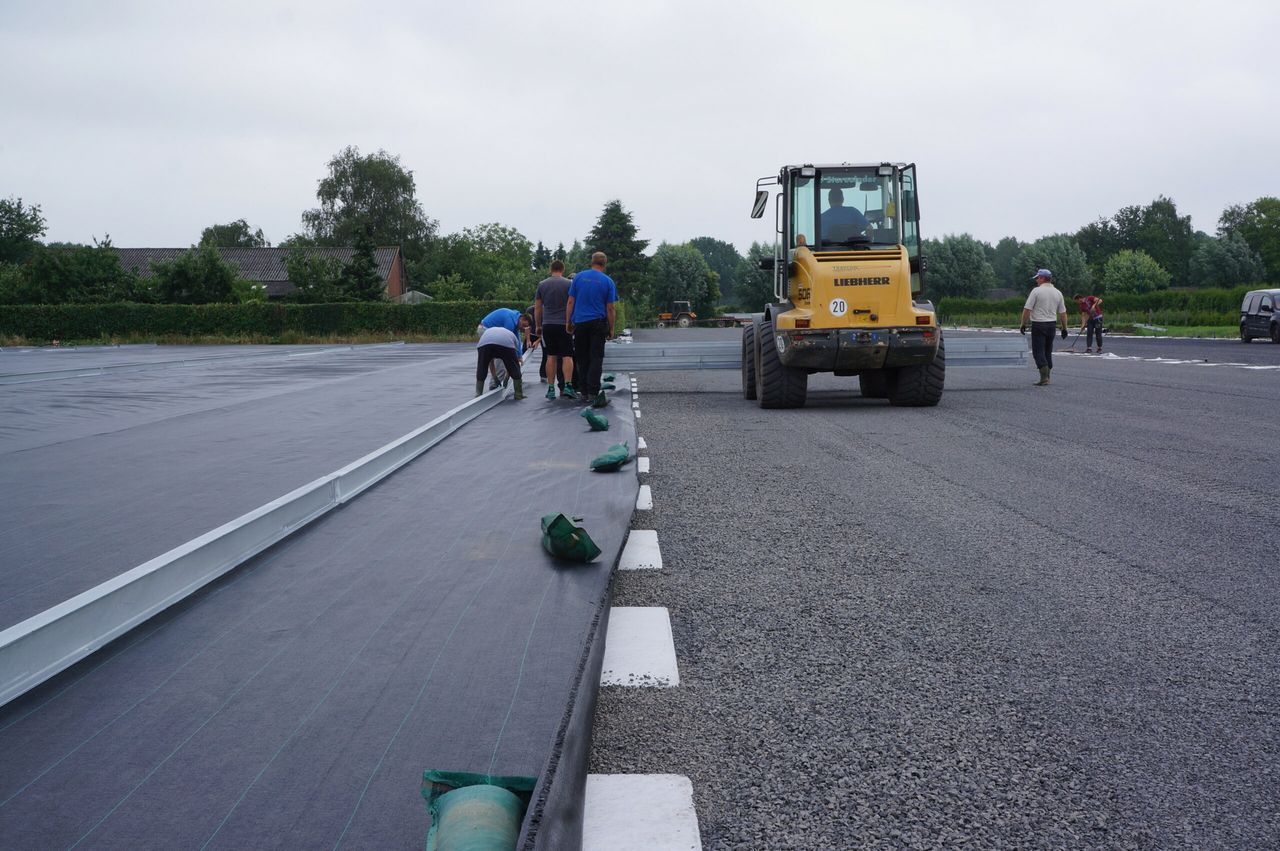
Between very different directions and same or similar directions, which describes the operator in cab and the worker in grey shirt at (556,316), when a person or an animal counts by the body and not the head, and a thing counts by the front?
same or similar directions

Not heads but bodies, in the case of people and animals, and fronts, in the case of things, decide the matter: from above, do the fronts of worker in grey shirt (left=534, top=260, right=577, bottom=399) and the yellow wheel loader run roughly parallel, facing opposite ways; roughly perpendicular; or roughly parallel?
roughly parallel

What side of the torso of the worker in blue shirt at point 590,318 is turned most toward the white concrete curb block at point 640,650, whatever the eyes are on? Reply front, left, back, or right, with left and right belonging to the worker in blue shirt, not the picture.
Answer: back

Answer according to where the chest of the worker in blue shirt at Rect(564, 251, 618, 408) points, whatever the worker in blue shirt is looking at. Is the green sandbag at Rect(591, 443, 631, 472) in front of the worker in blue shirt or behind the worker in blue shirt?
behind

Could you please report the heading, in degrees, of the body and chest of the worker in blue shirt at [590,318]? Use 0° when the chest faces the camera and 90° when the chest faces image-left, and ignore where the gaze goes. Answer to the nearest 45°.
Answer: approximately 180°

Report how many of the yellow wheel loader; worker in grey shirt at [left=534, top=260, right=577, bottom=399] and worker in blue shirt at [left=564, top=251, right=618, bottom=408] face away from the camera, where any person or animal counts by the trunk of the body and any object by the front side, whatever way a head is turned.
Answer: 3

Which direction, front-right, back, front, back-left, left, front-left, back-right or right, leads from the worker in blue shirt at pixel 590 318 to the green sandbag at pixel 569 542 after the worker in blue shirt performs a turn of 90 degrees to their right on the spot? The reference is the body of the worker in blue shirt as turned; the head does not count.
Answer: right

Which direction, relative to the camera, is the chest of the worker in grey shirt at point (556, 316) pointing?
away from the camera

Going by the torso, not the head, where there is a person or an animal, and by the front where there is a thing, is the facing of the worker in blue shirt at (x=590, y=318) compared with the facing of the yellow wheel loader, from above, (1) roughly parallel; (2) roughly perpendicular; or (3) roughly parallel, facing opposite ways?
roughly parallel

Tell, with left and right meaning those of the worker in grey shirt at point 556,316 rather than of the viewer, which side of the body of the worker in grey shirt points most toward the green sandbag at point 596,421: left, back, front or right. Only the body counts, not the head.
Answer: back

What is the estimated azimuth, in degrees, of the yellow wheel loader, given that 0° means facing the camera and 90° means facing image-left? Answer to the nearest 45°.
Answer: approximately 180°

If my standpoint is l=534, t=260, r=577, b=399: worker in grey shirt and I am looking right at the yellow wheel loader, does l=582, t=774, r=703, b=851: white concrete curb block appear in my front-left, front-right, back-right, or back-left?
front-right

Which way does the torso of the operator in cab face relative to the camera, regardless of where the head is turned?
away from the camera

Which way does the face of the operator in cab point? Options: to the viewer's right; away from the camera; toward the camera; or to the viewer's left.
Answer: away from the camera

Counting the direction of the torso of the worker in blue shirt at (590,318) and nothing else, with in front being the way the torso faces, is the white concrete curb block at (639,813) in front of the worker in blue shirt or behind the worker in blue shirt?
behind

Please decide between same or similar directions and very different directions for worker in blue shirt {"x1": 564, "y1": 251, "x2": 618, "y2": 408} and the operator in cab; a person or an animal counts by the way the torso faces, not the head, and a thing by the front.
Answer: same or similar directions

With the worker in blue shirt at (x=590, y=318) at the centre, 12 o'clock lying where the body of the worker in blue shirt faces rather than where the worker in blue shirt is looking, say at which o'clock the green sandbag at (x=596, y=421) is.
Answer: The green sandbag is roughly at 6 o'clock from the worker in blue shirt.

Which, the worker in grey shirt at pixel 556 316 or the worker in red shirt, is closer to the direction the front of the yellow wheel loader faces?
the worker in red shirt
